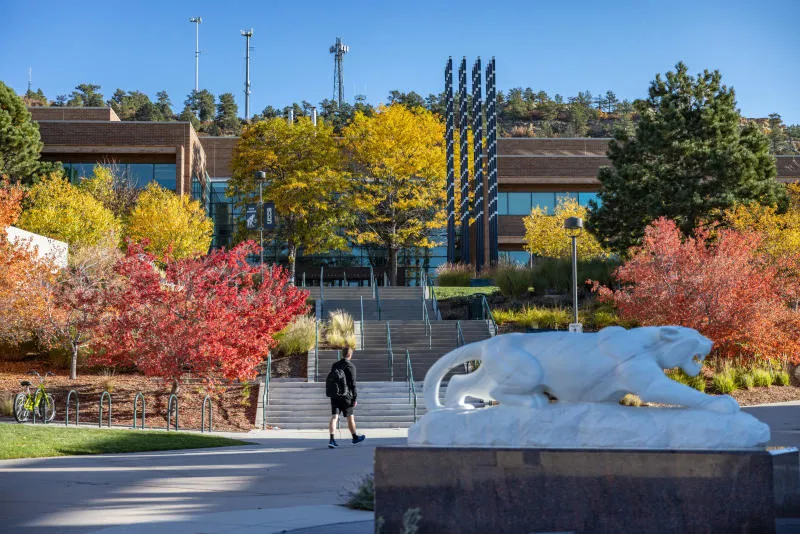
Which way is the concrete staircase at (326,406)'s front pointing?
toward the camera

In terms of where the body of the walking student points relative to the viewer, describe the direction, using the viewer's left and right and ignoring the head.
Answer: facing away from the viewer and to the right of the viewer

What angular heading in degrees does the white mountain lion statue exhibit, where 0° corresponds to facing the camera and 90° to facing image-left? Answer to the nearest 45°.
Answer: approximately 270°

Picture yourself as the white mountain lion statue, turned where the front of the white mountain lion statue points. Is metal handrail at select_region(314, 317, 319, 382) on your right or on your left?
on your left

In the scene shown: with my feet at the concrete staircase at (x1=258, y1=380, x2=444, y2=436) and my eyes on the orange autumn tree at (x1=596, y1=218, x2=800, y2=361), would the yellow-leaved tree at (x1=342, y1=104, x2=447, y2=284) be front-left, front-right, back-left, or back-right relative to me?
front-left

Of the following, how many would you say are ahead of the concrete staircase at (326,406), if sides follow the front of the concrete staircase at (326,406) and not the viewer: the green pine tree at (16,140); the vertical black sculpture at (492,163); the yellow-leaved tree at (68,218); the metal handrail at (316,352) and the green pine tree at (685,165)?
0

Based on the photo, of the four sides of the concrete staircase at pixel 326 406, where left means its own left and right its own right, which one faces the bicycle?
right

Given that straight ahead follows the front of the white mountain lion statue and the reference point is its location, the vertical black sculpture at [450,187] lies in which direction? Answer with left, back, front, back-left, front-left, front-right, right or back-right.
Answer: left

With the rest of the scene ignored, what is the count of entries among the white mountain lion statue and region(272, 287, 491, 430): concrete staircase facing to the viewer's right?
1

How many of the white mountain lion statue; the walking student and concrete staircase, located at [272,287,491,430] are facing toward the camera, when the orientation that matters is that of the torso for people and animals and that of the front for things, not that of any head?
1

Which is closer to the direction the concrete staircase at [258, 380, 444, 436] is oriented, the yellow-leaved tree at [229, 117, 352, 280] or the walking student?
the walking student

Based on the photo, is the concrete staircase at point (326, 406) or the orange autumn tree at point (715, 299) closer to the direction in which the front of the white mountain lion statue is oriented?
the orange autumn tree

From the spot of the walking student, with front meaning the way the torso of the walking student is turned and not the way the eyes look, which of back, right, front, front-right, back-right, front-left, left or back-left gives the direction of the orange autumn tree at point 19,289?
left

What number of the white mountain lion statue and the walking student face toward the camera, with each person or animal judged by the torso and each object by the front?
0

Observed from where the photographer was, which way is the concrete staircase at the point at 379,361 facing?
facing the viewer

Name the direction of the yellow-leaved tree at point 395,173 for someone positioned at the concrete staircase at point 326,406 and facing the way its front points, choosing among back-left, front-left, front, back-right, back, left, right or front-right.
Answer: back

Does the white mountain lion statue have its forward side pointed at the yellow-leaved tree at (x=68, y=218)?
no

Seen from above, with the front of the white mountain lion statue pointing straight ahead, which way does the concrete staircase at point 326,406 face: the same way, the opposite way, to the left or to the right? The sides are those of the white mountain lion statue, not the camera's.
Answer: to the right

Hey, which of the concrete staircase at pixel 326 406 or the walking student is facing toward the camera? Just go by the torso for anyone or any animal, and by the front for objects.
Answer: the concrete staircase
